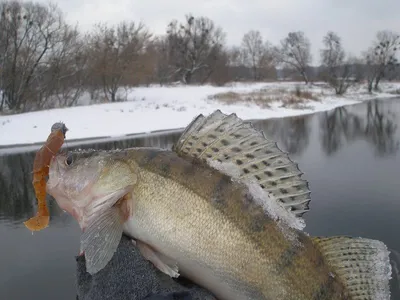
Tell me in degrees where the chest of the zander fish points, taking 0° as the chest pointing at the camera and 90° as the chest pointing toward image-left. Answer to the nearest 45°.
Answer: approximately 90°

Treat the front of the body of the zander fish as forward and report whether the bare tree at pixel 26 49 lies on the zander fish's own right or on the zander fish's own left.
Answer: on the zander fish's own right

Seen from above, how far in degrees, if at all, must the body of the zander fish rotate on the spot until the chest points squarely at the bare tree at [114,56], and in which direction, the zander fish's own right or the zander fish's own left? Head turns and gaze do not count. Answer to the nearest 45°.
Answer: approximately 90° to the zander fish's own right

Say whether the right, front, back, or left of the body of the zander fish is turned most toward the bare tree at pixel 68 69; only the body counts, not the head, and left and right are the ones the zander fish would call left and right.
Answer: right
